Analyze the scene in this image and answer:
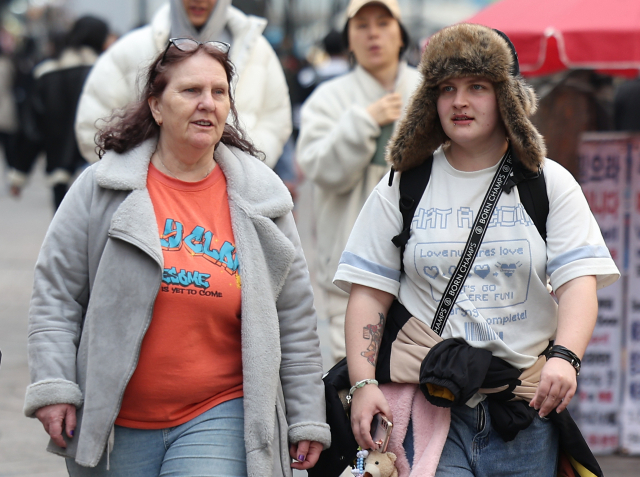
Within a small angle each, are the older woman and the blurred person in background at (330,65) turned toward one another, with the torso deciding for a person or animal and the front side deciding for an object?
no

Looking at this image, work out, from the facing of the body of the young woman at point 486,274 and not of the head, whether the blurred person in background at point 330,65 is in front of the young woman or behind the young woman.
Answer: behind

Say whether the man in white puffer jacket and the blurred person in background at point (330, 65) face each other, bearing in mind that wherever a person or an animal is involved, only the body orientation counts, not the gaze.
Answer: no

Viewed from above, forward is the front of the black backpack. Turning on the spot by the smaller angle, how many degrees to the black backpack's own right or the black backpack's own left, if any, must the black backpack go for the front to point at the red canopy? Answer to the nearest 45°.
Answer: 0° — it already faces it

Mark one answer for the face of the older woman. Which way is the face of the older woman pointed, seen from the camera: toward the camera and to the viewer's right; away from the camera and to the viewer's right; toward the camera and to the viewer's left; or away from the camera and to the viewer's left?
toward the camera and to the viewer's right

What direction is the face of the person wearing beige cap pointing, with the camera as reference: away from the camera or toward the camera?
toward the camera

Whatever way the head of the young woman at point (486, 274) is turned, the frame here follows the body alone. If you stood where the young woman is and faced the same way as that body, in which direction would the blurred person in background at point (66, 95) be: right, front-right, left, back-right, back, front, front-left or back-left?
back-right

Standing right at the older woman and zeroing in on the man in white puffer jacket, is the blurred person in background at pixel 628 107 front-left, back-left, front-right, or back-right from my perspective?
front-right

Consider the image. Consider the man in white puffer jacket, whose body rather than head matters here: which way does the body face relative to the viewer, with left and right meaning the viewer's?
facing the viewer

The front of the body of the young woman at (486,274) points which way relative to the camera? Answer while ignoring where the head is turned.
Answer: toward the camera

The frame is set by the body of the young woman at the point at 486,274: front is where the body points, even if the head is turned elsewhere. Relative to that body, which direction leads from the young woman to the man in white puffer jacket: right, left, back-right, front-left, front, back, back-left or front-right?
back-right

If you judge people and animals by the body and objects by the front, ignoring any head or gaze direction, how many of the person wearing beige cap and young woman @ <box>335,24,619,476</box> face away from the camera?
0

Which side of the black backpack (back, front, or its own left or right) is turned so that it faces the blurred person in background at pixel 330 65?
front

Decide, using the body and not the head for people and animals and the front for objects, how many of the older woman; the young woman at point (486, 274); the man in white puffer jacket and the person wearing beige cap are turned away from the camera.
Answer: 0

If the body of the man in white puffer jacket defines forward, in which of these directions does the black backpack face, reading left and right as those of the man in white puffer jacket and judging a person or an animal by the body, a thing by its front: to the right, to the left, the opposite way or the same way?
the opposite way

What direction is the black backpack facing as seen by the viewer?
away from the camera

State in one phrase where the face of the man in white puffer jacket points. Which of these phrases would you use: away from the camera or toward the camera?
toward the camera

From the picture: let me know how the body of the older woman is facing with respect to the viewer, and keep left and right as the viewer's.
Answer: facing the viewer and to the right of the viewer
